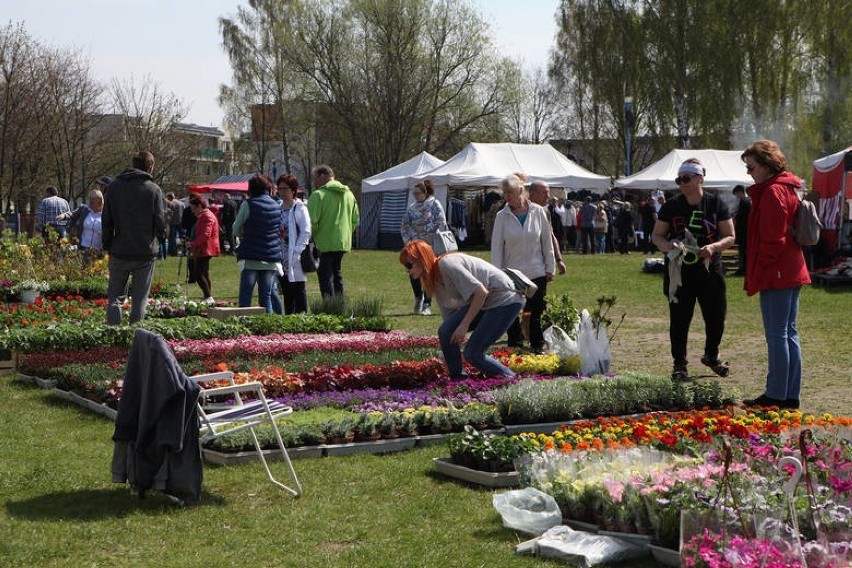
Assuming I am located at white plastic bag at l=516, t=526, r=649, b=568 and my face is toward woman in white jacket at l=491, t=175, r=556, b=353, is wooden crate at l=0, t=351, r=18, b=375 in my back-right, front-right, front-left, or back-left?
front-left

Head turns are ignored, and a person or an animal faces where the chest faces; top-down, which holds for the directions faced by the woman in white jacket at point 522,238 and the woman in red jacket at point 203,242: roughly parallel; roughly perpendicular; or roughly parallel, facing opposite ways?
roughly perpendicular

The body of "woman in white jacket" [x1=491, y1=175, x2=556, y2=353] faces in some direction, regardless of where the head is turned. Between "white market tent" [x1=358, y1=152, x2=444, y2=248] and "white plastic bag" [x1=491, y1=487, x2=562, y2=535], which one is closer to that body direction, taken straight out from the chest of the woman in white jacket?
the white plastic bag

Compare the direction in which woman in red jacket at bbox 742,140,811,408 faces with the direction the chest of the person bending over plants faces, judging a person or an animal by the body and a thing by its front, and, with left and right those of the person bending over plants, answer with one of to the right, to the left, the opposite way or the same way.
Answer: the same way

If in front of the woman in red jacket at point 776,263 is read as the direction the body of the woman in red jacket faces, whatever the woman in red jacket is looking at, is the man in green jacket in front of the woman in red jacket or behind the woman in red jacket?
in front

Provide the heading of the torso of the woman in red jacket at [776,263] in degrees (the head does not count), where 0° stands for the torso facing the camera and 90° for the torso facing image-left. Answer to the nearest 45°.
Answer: approximately 90°

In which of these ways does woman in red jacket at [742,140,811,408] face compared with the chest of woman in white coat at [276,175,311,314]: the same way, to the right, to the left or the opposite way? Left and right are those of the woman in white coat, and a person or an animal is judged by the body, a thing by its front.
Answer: to the right

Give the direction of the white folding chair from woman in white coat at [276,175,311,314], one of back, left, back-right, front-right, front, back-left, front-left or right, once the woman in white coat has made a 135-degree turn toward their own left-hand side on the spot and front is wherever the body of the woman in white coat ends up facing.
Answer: right

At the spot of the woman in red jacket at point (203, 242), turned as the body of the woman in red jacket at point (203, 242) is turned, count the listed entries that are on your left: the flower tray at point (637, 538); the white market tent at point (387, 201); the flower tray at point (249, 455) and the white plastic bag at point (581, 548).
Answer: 3

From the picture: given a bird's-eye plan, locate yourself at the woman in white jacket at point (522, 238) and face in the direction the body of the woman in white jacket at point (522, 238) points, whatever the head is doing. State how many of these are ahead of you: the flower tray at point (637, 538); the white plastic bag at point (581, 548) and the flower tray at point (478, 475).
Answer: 3

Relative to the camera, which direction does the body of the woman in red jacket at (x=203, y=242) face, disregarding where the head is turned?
to the viewer's left

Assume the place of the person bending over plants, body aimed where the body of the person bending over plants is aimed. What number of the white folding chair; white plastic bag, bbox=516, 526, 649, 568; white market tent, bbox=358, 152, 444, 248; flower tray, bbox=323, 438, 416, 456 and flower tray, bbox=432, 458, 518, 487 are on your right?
1

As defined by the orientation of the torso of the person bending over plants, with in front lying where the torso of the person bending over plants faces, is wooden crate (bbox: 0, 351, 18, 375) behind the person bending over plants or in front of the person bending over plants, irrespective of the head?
in front

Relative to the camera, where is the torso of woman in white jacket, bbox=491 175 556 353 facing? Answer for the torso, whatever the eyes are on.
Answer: toward the camera

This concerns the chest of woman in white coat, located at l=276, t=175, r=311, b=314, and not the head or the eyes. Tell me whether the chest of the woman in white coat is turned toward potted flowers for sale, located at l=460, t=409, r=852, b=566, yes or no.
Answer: no

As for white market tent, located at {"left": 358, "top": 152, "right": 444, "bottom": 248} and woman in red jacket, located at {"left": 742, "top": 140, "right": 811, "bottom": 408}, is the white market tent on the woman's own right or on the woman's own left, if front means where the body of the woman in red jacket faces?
on the woman's own right

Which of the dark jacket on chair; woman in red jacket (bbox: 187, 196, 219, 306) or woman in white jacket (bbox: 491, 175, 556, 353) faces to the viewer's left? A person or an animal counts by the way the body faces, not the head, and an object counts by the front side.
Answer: the woman in red jacket
